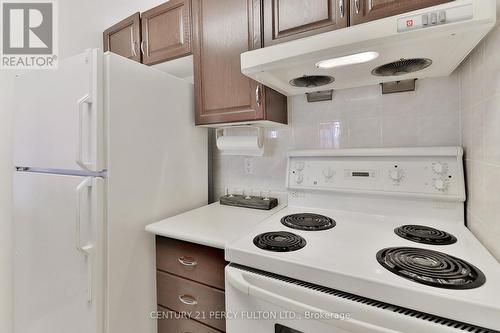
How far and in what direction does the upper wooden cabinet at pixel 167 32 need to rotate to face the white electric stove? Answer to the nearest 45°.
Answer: approximately 90° to its left

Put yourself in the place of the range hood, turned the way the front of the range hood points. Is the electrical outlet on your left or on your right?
on your right

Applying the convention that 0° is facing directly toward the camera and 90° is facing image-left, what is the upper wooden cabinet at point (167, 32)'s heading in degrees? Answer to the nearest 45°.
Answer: approximately 45°

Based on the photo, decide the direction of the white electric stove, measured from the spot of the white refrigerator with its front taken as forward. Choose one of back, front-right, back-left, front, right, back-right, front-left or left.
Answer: left

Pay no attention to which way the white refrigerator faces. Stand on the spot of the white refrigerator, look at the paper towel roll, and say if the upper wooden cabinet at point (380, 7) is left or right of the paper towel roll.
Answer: right

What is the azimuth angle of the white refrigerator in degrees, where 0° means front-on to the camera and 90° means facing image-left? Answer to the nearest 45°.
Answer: approximately 45°

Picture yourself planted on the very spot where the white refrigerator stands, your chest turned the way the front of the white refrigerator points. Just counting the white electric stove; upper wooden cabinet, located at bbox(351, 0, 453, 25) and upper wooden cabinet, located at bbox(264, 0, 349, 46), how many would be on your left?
3
